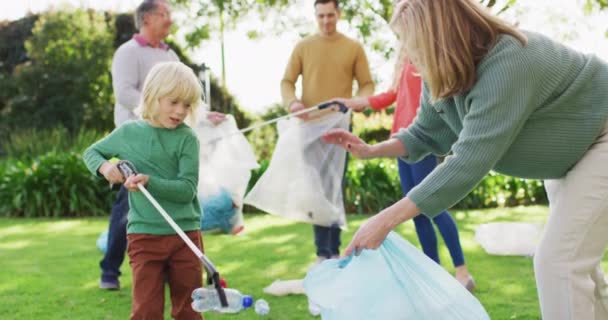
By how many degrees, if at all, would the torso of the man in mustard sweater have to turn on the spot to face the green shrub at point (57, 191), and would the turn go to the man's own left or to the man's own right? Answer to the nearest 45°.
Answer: approximately 135° to the man's own right

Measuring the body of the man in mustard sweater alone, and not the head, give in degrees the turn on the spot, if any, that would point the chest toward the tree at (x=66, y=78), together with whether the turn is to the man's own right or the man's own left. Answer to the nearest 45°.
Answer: approximately 135° to the man's own right

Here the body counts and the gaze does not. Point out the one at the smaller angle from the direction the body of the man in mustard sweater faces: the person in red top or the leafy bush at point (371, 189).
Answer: the person in red top

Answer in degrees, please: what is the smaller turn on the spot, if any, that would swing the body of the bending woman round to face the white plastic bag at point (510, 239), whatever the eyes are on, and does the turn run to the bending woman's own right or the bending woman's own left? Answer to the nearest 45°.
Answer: approximately 90° to the bending woman's own right

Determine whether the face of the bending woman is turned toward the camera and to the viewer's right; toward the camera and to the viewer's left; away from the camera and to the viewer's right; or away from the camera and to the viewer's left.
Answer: away from the camera and to the viewer's left

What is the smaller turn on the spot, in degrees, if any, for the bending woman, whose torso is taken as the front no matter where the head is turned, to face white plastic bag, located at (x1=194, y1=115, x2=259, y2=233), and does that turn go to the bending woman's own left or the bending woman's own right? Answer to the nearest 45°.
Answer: approximately 45° to the bending woman's own right

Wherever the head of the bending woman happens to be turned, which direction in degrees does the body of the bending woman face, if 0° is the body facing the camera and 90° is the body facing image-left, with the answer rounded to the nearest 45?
approximately 90°

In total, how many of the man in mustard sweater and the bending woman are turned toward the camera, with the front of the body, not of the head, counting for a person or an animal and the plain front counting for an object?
1

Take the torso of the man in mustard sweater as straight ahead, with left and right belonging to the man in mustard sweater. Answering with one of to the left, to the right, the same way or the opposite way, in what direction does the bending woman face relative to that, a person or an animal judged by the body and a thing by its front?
to the right

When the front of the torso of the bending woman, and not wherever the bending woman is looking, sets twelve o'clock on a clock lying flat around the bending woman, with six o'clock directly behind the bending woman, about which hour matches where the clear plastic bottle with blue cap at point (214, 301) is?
The clear plastic bottle with blue cap is roughly at 12 o'clock from the bending woman.

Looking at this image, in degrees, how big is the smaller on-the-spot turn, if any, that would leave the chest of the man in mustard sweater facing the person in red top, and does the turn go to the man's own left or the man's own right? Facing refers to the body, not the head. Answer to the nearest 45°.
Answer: approximately 45° to the man's own left
